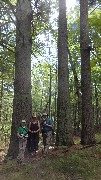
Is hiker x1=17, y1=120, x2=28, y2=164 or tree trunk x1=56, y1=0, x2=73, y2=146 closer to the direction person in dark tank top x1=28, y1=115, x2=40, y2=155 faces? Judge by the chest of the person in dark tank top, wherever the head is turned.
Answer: the hiker

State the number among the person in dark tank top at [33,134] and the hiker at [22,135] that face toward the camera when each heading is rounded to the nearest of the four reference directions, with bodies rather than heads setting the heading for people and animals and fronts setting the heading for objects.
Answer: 2

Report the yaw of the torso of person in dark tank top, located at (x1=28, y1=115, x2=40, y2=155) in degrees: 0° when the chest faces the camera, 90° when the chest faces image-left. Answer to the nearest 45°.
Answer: approximately 0°

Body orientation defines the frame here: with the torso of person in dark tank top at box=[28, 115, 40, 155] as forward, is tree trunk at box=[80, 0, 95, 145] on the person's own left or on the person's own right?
on the person's own left

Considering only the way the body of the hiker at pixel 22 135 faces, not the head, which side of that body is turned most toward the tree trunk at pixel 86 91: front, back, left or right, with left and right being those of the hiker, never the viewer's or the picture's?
left

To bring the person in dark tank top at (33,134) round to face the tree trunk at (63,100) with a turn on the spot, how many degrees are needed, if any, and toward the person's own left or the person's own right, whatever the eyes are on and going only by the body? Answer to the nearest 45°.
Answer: approximately 135° to the person's own left
